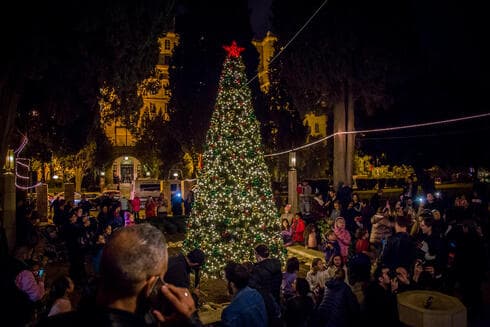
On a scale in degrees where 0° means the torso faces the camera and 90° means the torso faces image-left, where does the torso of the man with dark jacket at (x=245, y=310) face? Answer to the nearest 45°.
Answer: approximately 135°

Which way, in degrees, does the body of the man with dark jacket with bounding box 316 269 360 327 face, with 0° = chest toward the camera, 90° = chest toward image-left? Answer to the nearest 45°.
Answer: approximately 180°

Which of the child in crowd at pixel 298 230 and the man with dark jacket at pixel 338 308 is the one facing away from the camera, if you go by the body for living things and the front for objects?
the man with dark jacket

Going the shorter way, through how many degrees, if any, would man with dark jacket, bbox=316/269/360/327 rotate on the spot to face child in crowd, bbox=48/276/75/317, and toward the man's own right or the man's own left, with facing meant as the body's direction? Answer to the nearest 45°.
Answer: approximately 90° to the man's own left

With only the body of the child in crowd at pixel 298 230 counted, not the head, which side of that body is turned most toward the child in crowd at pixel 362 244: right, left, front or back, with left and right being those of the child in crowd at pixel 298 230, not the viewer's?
left

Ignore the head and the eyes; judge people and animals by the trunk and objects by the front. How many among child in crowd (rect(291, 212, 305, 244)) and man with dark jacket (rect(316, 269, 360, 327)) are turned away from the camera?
1

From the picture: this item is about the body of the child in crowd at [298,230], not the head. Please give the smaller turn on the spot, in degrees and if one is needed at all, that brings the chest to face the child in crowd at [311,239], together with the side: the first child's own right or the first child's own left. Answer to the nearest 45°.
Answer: approximately 90° to the first child's own left

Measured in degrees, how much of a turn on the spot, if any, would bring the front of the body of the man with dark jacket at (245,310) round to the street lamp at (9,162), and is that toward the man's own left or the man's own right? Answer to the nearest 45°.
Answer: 0° — they already face it
